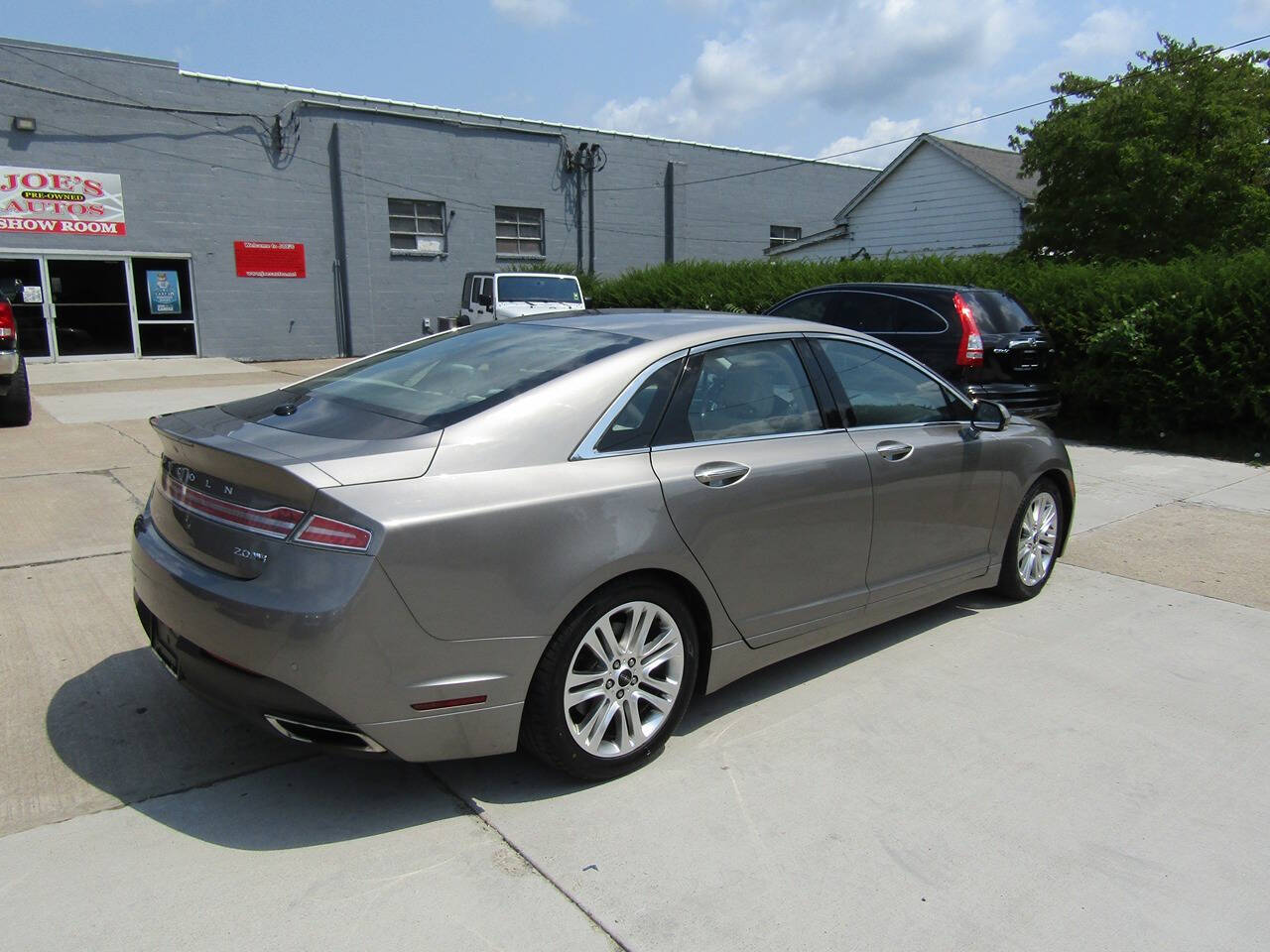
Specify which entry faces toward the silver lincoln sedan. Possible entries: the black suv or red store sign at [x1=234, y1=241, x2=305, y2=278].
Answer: the red store sign

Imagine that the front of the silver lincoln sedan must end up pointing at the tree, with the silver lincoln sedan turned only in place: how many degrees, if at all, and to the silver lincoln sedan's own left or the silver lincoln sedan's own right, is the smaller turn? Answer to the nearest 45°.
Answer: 0° — it already faces it

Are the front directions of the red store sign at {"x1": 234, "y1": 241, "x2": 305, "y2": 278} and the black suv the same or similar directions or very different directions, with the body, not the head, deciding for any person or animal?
very different directions

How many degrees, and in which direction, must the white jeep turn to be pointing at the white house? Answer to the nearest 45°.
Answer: approximately 90° to its left

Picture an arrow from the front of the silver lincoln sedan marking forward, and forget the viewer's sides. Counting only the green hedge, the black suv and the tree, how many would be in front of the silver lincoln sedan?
3

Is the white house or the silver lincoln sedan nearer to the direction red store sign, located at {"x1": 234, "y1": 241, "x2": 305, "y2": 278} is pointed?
the silver lincoln sedan

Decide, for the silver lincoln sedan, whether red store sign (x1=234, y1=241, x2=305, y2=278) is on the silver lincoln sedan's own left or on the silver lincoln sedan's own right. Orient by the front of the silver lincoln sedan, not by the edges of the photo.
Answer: on the silver lincoln sedan's own left

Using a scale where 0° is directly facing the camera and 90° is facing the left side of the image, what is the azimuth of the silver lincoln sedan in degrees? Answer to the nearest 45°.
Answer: approximately 225°

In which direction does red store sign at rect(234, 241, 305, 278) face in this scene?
toward the camera

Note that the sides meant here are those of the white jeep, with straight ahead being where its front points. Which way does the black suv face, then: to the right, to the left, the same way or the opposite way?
the opposite way

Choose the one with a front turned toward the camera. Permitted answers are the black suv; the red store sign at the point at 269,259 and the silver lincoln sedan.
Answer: the red store sign

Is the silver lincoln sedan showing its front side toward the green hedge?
yes

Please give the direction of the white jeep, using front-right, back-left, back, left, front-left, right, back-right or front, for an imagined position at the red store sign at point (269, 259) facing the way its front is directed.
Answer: front-left
